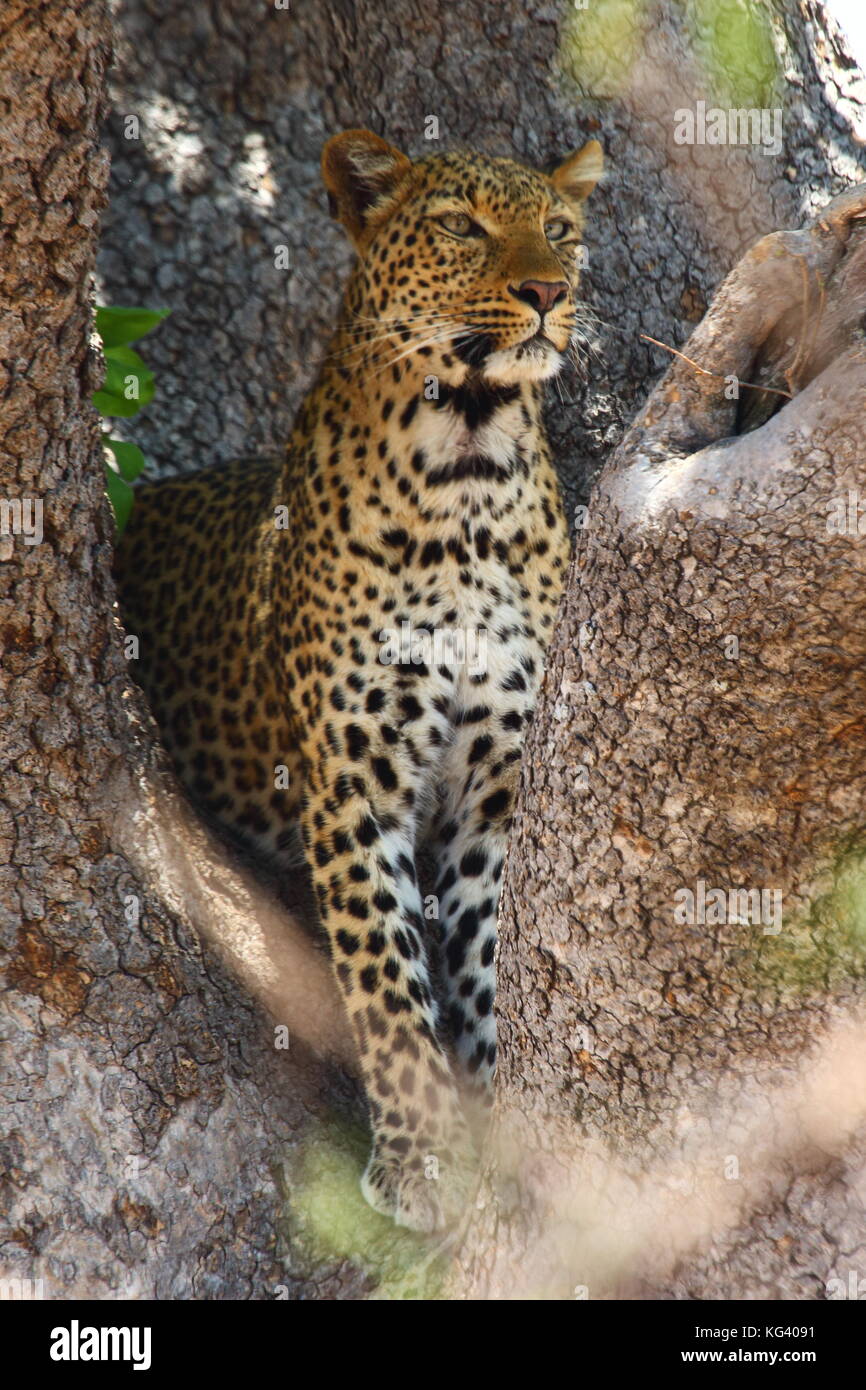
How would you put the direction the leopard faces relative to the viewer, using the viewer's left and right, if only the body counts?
facing the viewer and to the right of the viewer
